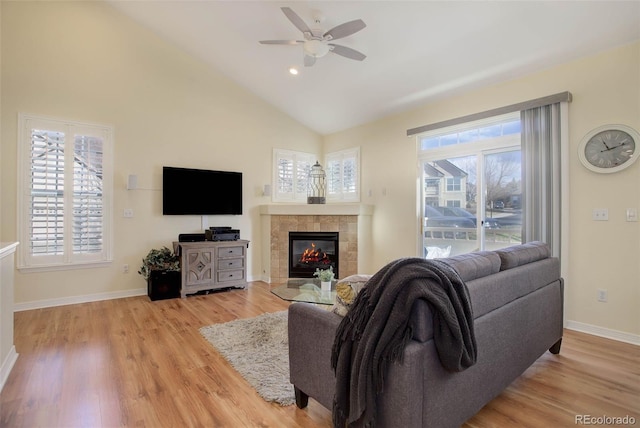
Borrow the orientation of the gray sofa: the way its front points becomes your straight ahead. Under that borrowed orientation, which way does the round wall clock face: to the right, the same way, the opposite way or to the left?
to the left

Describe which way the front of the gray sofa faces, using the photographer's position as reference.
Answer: facing away from the viewer and to the left of the viewer

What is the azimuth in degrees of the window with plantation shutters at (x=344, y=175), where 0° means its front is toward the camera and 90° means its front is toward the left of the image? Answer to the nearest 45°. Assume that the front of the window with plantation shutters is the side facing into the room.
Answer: approximately 45°

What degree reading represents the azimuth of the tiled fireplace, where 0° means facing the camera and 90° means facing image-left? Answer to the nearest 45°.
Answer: approximately 0°

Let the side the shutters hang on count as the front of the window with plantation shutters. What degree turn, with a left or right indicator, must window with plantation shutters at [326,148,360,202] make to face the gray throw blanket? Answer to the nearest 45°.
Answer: approximately 45° to its left

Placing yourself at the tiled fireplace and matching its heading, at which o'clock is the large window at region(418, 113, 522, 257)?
The large window is roughly at 10 o'clock from the tiled fireplace.

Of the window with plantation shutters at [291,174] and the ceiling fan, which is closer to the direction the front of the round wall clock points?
the ceiling fan

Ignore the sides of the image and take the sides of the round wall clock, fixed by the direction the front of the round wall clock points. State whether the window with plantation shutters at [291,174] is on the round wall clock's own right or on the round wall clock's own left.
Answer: on the round wall clock's own right
